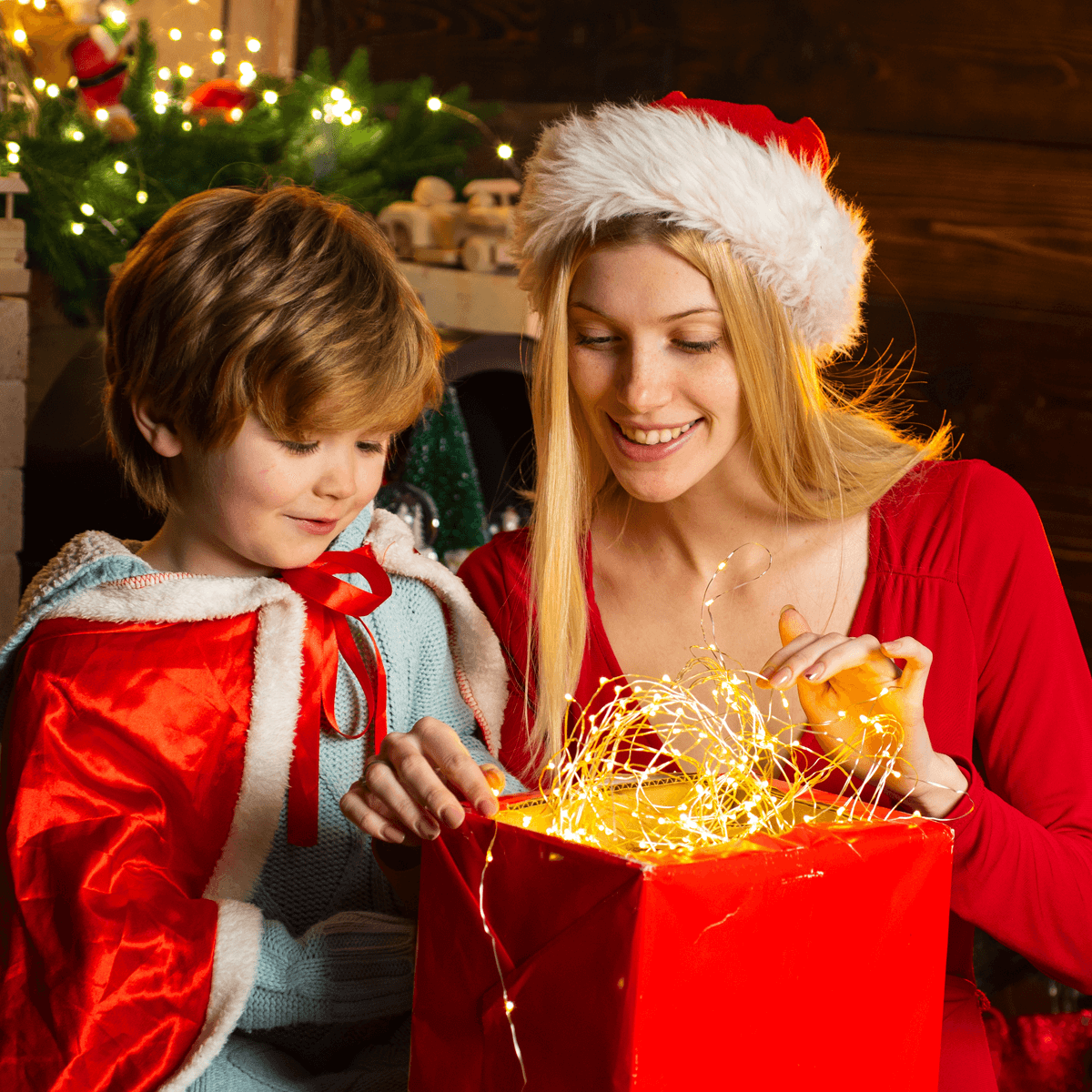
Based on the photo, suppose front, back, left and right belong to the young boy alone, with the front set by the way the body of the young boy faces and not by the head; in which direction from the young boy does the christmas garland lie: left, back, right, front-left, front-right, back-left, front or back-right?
back-left

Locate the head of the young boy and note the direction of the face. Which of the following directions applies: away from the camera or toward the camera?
toward the camera

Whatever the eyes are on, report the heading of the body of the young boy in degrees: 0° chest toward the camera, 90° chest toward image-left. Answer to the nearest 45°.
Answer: approximately 315°
